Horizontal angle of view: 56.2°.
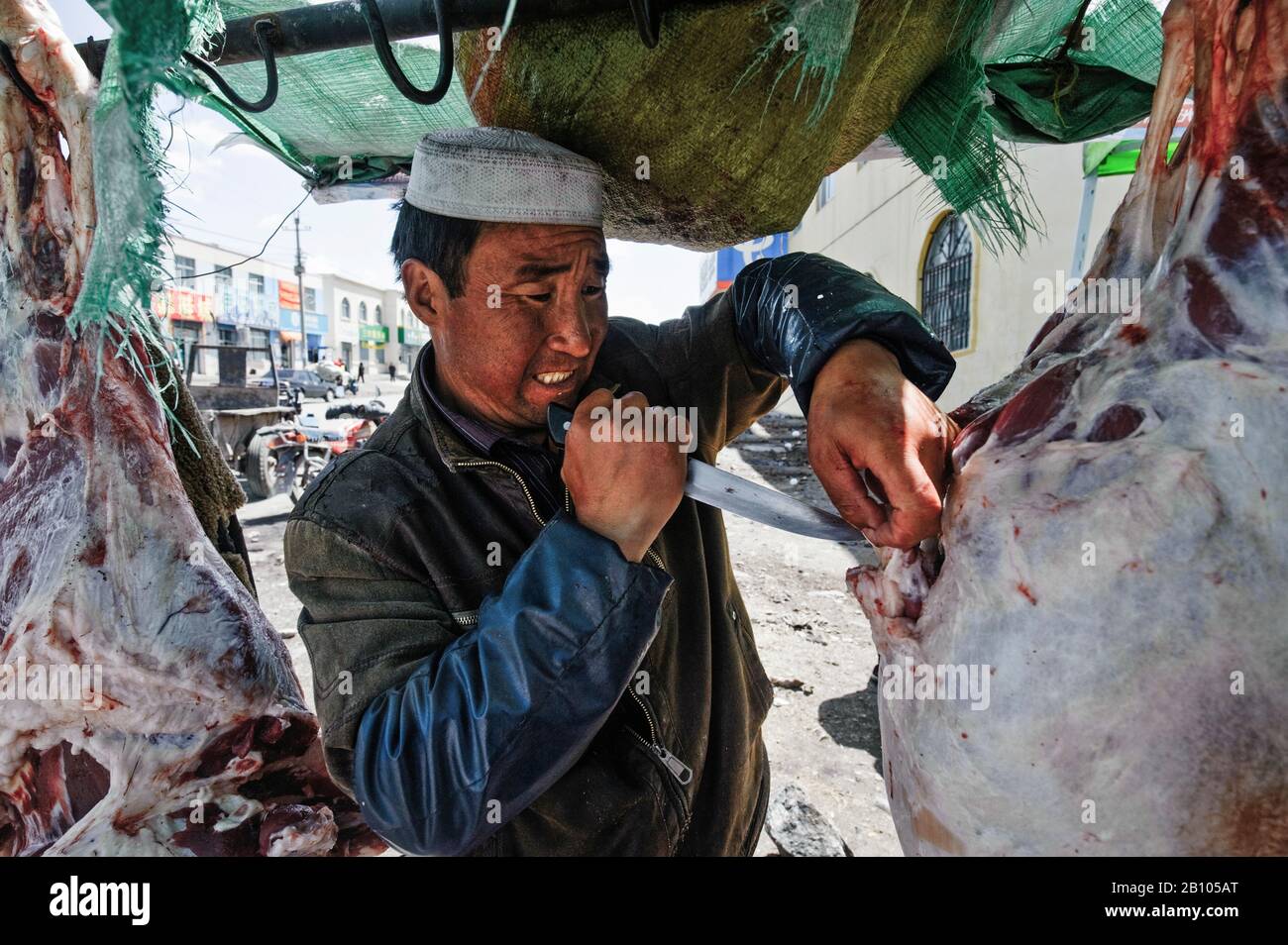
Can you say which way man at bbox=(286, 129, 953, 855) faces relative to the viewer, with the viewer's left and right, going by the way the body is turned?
facing the viewer and to the right of the viewer

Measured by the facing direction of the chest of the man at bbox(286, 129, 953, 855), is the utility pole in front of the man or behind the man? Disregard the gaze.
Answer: behind

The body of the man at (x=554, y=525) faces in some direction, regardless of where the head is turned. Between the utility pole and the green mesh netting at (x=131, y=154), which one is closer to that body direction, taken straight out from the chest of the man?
the green mesh netting

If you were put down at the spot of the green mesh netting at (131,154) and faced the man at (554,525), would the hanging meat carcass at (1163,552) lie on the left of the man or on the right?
right

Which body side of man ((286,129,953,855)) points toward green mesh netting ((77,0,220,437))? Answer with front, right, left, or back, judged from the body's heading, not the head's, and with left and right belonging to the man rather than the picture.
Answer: right

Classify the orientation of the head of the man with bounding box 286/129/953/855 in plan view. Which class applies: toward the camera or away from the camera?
toward the camera

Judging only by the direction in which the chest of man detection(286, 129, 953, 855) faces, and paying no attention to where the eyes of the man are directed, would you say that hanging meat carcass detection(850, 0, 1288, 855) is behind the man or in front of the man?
in front
